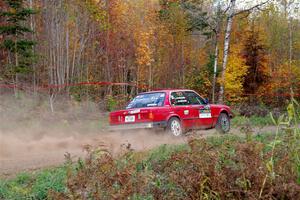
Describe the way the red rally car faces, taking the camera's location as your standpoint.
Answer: facing away from the viewer and to the right of the viewer

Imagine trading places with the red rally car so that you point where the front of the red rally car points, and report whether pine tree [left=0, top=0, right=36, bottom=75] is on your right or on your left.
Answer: on your left
